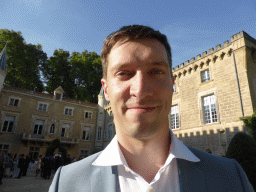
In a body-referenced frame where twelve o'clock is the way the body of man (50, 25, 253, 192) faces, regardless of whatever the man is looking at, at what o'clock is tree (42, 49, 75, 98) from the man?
The tree is roughly at 5 o'clock from the man.

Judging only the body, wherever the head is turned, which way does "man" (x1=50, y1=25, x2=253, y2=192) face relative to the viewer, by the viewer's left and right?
facing the viewer

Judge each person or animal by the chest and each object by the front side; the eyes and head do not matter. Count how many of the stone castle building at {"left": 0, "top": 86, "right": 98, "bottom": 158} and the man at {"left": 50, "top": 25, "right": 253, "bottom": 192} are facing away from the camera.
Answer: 0

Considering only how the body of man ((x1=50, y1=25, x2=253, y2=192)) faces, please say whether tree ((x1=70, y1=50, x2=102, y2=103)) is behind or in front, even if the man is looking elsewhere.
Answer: behind

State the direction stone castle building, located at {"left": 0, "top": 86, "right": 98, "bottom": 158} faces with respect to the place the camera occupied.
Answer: facing the viewer and to the right of the viewer

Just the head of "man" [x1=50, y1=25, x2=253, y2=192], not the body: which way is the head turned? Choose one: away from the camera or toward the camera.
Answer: toward the camera

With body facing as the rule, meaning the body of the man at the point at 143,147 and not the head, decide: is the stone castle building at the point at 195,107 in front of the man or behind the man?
behind

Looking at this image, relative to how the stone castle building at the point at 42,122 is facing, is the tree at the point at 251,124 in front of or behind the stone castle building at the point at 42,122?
in front
